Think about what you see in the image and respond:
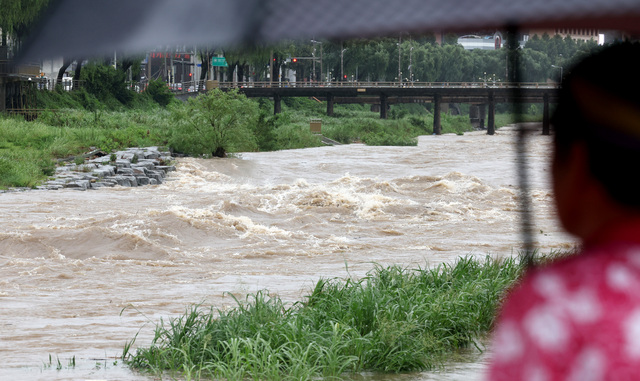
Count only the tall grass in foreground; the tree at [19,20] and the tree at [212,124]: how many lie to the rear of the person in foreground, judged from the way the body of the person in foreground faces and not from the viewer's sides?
0

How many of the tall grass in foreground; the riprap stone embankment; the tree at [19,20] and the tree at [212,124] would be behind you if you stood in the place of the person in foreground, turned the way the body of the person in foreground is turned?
0

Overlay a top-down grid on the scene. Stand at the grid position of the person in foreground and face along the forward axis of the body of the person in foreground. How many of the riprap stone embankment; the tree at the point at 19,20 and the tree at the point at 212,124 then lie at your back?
0

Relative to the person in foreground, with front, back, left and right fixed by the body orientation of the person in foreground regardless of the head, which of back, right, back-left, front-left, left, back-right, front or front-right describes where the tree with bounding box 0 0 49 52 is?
front-left

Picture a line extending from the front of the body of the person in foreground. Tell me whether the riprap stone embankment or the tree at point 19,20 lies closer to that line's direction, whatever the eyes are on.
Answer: the riprap stone embankment

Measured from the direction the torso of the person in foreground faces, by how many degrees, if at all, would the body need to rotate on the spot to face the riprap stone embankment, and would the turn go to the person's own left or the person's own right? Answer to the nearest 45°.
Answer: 0° — they already face it

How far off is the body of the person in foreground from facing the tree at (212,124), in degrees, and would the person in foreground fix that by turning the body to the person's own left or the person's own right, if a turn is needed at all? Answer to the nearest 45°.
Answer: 0° — they already face it

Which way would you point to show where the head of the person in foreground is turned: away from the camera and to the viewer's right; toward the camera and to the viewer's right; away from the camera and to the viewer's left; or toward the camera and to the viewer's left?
away from the camera and to the viewer's left

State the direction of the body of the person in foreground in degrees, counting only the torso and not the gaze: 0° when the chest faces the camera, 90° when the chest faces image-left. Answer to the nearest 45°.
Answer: approximately 135°

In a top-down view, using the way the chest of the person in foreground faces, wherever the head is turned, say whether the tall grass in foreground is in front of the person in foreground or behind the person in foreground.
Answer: in front
